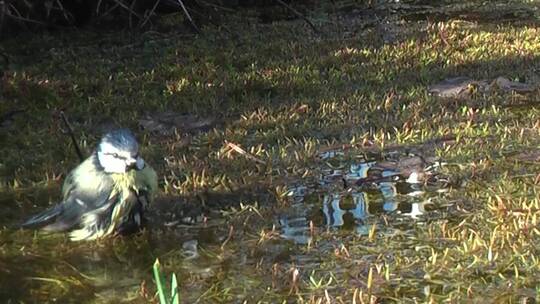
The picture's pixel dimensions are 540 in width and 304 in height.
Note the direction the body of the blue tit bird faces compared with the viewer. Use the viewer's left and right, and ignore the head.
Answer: facing the viewer and to the right of the viewer
